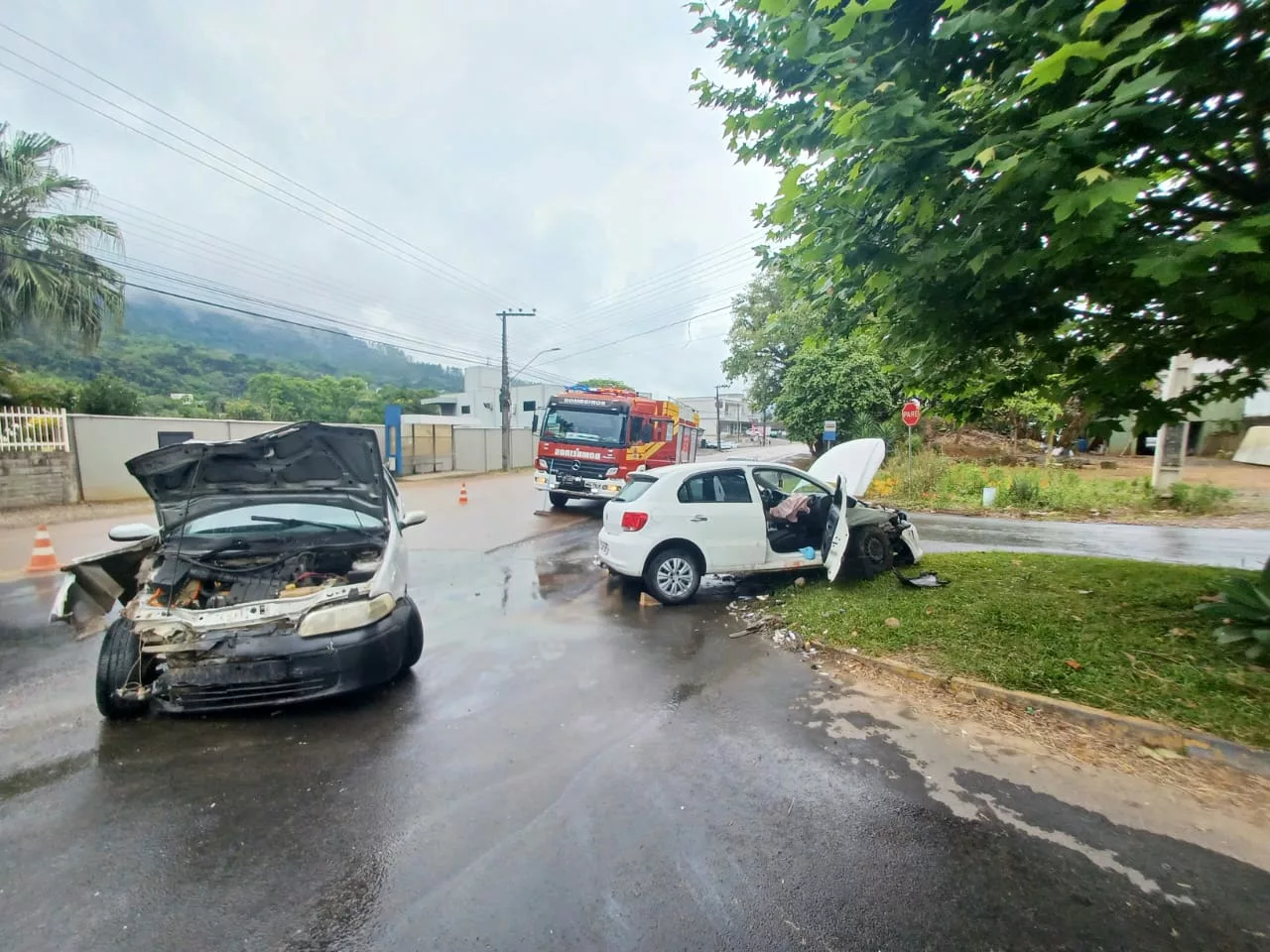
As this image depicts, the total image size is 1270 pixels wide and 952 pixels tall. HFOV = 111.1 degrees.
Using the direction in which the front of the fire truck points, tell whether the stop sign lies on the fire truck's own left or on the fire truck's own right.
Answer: on the fire truck's own left

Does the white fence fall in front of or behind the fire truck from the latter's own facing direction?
in front

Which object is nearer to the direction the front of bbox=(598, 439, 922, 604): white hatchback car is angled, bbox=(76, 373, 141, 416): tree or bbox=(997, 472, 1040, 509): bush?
the bush

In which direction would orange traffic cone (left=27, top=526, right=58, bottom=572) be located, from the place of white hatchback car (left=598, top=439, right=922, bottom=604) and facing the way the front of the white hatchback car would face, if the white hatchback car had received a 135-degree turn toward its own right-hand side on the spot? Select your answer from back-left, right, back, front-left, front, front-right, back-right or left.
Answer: right

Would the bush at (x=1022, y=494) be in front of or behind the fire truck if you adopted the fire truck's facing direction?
behind

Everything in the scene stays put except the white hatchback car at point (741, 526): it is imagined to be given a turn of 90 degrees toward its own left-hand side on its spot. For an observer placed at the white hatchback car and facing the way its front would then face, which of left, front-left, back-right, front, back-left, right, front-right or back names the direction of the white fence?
front-left

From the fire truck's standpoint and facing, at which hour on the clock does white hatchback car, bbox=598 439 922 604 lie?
The white hatchback car is roughly at 10 o'clock from the fire truck.

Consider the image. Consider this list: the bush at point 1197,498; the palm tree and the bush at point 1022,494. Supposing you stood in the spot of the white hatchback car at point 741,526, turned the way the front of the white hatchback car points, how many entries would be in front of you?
2

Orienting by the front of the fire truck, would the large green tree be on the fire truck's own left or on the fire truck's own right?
on the fire truck's own left

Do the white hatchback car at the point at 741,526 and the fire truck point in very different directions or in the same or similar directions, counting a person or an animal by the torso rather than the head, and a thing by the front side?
very different directions

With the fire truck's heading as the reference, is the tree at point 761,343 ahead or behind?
behind

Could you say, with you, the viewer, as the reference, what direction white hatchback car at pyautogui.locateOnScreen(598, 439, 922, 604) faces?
facing away from the viewer and to the right of the viewer

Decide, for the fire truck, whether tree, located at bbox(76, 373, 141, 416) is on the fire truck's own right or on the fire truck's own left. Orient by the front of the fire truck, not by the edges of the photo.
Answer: on the fire truck's own right

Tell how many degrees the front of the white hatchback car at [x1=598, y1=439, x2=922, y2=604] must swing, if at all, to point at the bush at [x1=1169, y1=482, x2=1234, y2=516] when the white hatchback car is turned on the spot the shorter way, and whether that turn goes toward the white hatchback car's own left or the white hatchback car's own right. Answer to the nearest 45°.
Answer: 0° — it already faces it
